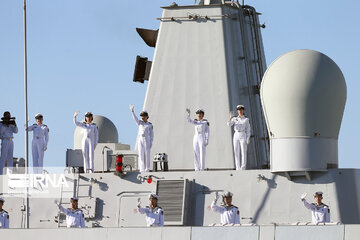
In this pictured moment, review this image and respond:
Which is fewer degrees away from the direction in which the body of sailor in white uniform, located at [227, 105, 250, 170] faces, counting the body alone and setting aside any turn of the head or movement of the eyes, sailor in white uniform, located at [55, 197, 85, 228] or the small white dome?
the sailor in white uniform

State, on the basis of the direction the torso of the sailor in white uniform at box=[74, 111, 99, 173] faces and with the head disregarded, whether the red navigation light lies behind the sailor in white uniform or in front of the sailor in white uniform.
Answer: in front

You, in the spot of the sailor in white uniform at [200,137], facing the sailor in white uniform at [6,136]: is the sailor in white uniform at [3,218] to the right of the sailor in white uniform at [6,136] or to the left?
left

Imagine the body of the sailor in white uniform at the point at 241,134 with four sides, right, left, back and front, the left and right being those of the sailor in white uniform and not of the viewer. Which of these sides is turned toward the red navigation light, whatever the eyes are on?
right

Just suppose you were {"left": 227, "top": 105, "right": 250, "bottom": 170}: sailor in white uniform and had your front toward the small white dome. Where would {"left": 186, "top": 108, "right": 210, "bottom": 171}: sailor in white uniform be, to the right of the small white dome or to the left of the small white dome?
left

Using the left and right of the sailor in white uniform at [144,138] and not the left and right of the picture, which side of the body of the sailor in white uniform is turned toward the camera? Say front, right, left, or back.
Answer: front

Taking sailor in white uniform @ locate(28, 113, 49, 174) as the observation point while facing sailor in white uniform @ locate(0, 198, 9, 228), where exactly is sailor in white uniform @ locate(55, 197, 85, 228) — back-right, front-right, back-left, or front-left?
front-left

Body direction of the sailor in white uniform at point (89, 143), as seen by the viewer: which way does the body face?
toward the camera

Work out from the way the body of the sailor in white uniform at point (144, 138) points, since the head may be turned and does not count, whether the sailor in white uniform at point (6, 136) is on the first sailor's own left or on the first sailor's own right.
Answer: on the first sailor's own right

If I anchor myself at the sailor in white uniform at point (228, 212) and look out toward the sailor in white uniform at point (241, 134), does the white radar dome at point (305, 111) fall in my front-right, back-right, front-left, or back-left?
front-right

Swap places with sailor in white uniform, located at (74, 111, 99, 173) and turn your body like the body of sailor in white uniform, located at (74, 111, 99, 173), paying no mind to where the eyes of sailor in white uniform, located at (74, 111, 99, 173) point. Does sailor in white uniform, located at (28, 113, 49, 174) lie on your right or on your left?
on your right

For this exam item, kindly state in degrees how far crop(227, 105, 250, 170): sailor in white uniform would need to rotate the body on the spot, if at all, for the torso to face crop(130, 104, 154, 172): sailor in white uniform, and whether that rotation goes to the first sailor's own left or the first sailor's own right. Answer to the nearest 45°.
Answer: approximately 90° to the first sailor's own right

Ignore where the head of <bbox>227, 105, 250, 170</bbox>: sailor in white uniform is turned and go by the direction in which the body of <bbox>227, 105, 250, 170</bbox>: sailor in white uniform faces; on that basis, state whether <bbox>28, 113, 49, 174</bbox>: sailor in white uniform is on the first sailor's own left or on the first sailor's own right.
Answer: on the first sailor's own right

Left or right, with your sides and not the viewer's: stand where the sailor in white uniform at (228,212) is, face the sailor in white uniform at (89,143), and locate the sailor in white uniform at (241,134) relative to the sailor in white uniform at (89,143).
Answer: right
